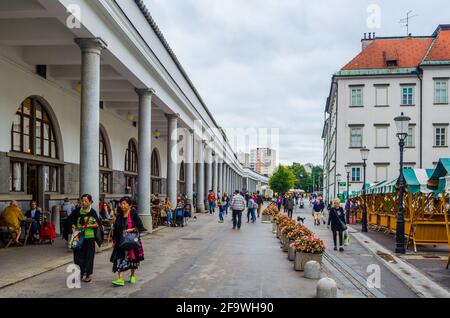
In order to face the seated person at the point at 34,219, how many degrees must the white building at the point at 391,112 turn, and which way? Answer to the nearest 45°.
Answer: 0° — it already faces them

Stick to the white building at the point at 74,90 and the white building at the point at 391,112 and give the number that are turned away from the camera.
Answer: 0
